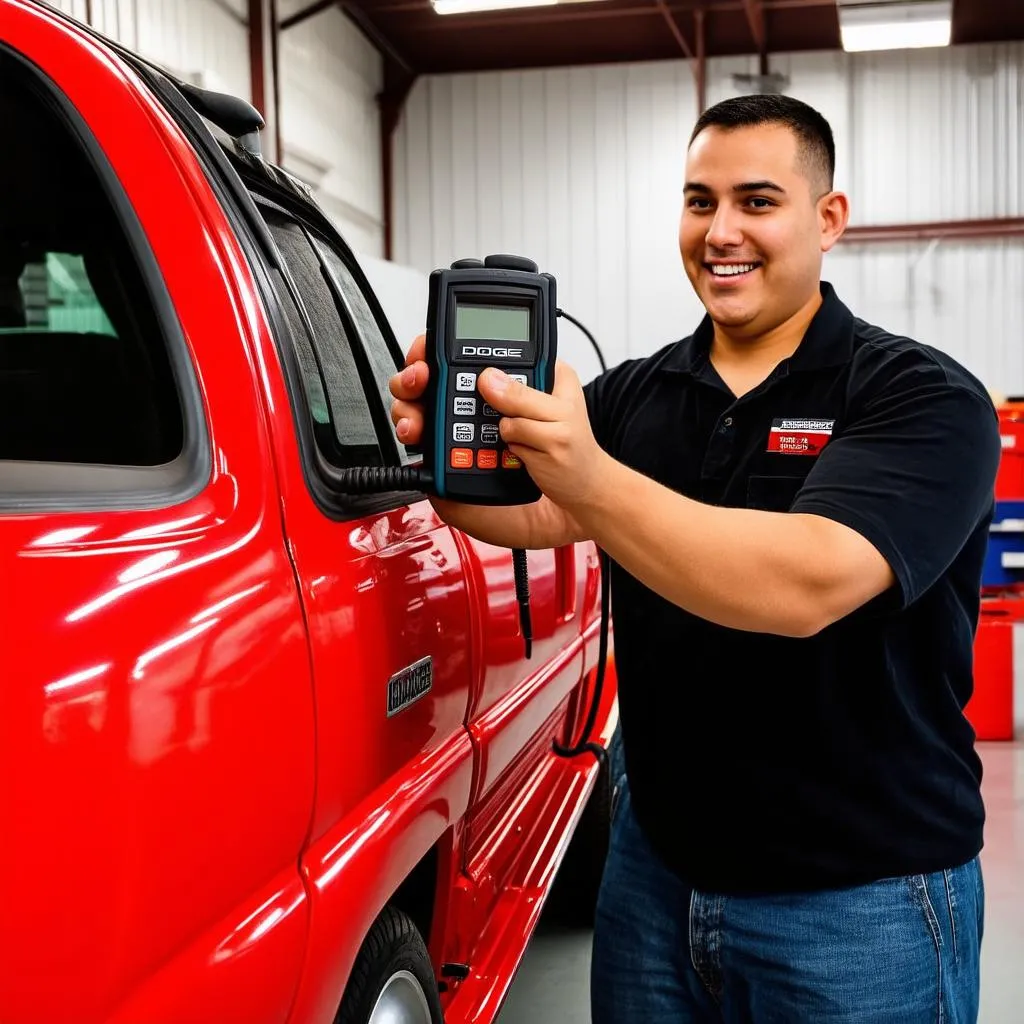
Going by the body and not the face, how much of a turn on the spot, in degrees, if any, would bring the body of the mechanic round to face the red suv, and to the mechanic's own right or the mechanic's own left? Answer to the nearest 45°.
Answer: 0° — they already face it

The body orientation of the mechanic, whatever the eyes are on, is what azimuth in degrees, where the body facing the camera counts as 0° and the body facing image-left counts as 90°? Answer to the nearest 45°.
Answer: approximately 45°

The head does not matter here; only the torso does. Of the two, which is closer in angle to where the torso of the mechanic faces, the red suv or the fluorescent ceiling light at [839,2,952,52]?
the red suv

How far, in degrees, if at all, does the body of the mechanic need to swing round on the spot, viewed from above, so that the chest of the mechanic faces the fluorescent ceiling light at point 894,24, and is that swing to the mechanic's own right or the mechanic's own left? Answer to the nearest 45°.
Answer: approximately 135° to the mechanic's own right

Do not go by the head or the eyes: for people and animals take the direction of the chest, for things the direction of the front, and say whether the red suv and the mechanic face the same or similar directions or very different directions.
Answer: very different directions

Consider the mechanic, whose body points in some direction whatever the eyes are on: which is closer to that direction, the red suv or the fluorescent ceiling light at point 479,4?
the red suv

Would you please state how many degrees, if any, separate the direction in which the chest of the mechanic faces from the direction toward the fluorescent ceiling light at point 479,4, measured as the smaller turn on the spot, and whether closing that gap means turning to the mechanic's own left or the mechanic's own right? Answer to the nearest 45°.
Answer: approximately 135° to the mechanic's own right

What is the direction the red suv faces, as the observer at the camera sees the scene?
facing away from the viewer and to the right of the viewer
